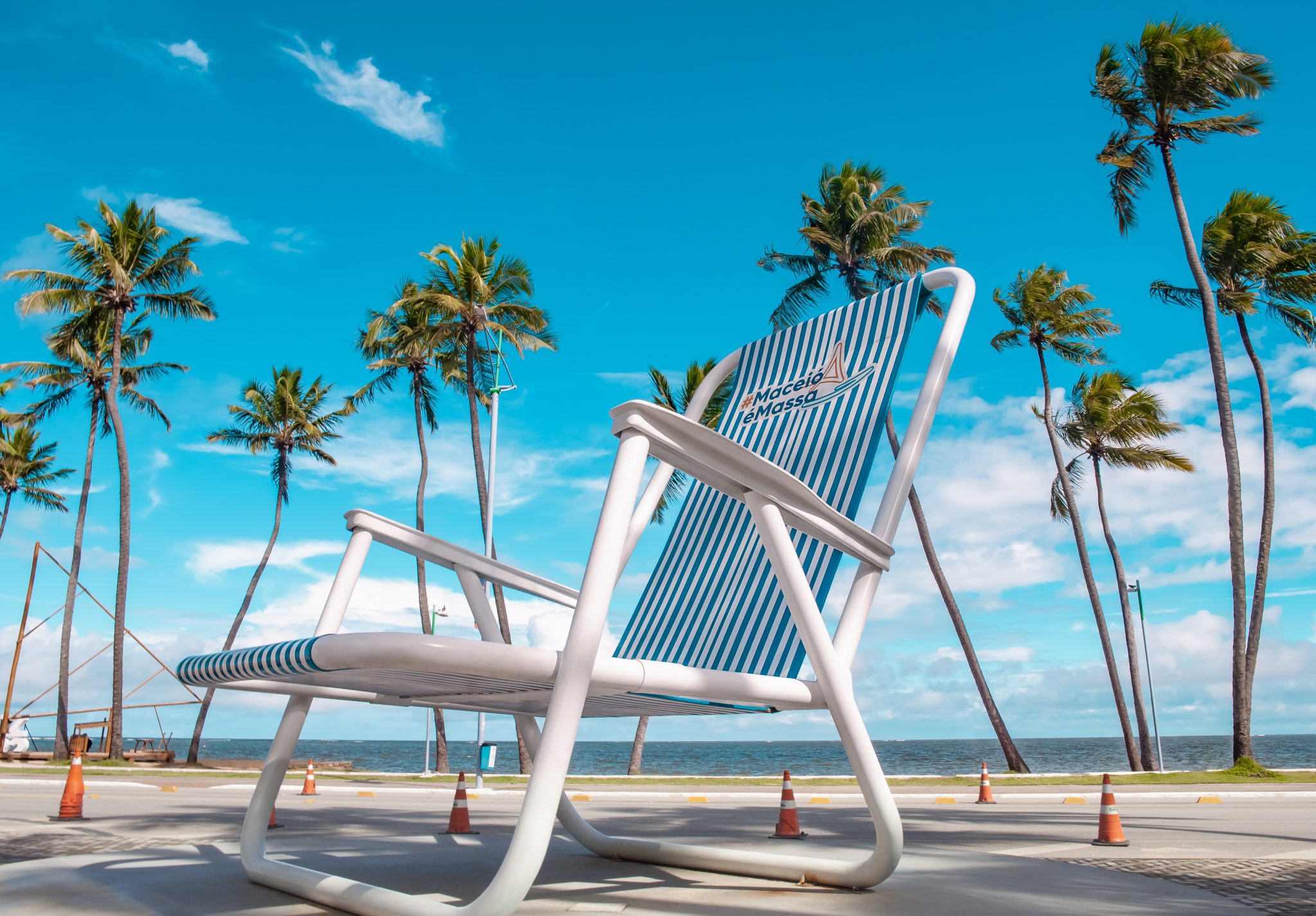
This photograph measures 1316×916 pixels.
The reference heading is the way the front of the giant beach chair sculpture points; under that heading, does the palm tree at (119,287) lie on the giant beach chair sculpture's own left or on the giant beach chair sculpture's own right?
on the giant beach chair sculpture's own right

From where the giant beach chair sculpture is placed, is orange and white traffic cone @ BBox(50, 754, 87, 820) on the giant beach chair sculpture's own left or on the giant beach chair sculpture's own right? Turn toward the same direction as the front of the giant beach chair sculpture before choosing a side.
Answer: on the giant beach chair sculpture's own right

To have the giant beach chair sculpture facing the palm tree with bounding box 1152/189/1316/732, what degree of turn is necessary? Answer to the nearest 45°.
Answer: approximately 180°

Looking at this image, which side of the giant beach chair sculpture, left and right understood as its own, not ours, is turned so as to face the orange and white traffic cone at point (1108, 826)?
back

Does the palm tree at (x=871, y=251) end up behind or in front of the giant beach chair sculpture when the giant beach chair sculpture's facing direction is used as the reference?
behind

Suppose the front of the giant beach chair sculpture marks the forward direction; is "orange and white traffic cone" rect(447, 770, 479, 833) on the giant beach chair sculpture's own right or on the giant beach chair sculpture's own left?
on the giant beach chair sculpture's own right

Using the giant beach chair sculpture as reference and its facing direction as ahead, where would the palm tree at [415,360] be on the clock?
The palm tree is roughly at 4 o'clock from the giant beach chair sculpture.

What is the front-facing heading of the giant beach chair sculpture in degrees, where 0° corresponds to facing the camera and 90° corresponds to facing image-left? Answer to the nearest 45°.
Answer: approximately 45°
